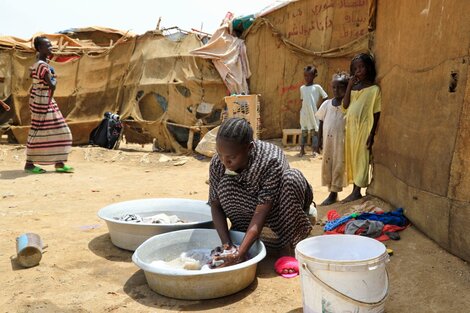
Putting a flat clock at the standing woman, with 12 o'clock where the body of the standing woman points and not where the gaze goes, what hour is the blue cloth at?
The blue cloth is roughly at 2 o'clock from the standing woman.

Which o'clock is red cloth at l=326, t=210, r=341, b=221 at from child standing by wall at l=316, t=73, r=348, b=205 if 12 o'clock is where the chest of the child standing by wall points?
The red cloth is roughly at 12 o'clock from the child standing by wall.

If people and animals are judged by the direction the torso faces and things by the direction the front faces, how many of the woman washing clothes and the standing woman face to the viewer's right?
1

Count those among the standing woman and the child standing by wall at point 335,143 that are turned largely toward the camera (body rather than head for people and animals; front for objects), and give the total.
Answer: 1

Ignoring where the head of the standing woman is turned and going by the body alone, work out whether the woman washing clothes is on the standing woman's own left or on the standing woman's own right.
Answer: on the standing woman's own right

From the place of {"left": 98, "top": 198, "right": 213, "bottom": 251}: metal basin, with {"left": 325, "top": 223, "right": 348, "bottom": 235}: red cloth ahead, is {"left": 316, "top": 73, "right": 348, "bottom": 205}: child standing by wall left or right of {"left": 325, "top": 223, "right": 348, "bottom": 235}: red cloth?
left

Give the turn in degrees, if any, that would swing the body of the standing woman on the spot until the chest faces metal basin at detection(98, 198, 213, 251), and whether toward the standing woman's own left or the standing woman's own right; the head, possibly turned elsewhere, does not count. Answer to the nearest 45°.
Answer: approximately 90° to the standing woman's own right

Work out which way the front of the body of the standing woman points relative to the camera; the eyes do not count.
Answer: to the viewer's right

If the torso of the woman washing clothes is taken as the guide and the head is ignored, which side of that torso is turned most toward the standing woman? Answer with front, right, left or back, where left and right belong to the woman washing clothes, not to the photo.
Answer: right

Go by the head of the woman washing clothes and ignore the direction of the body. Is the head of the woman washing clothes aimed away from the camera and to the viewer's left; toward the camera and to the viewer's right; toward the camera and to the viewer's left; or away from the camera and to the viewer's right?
toward the camera and to the viewer's left

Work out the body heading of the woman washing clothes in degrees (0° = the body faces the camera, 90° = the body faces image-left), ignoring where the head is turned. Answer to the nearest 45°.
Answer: approximately 45°

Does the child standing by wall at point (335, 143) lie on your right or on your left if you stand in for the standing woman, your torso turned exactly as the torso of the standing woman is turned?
on your right
